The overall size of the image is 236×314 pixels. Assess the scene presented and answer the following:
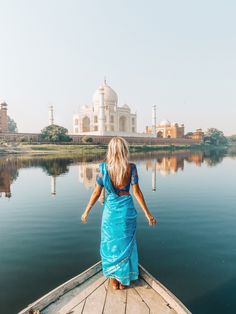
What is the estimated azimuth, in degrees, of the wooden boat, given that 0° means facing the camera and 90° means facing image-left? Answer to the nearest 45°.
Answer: approximately 180°

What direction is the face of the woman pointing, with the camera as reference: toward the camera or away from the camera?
away from the camera

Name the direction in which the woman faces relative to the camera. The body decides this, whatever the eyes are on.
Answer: away from the camera
